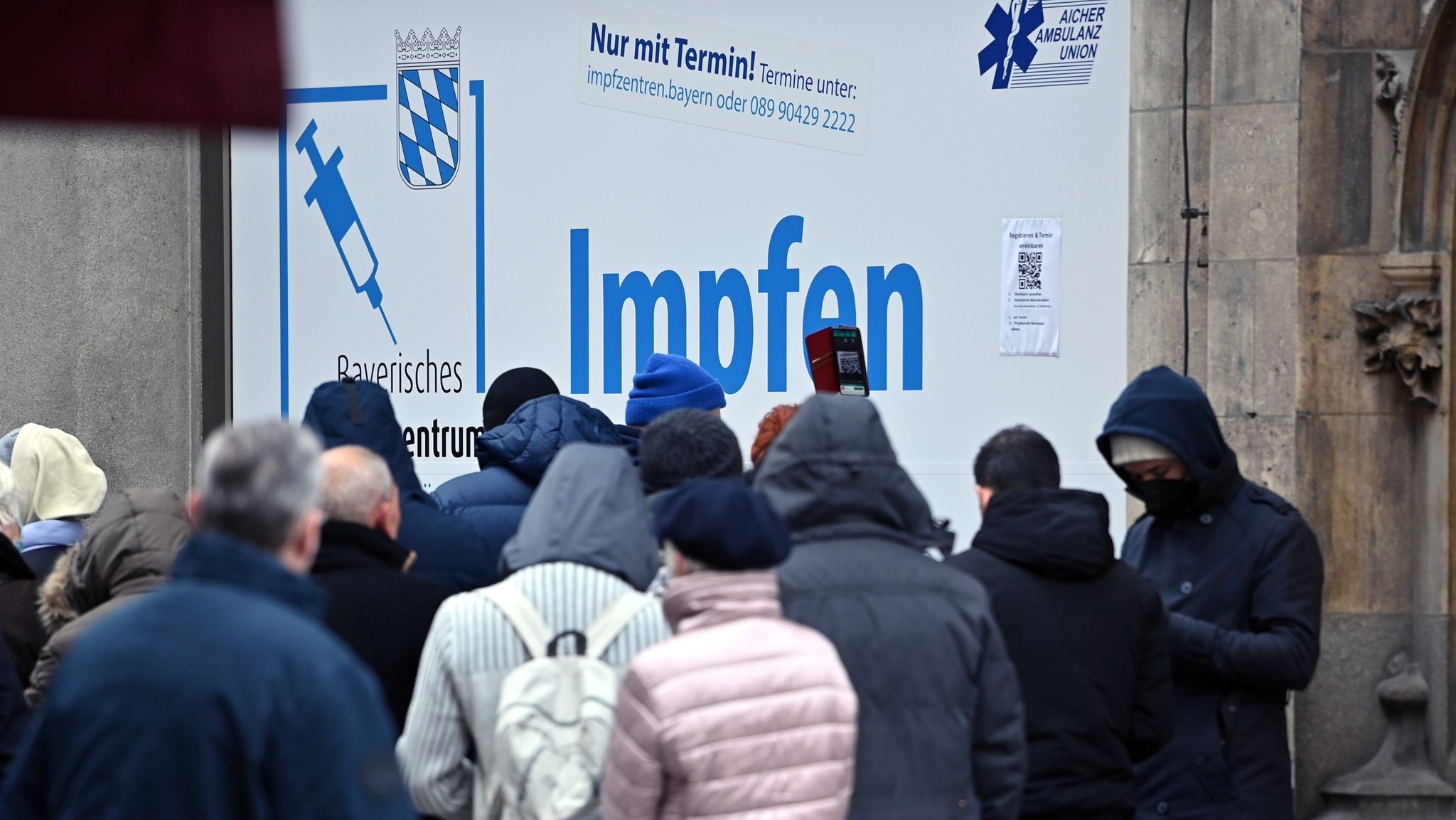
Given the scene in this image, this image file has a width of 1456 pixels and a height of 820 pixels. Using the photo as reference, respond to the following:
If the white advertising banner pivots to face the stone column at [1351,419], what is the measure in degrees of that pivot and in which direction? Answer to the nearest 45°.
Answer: approximately 45° to its left

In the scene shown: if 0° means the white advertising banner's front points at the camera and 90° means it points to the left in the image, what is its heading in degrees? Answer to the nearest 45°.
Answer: approximately 0°

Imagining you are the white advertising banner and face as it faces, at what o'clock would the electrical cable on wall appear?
The electrical cable on wall is roughly at 10 o'clock from the white advertising banner.

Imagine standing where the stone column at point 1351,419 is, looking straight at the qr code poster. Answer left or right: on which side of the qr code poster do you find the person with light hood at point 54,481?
left
